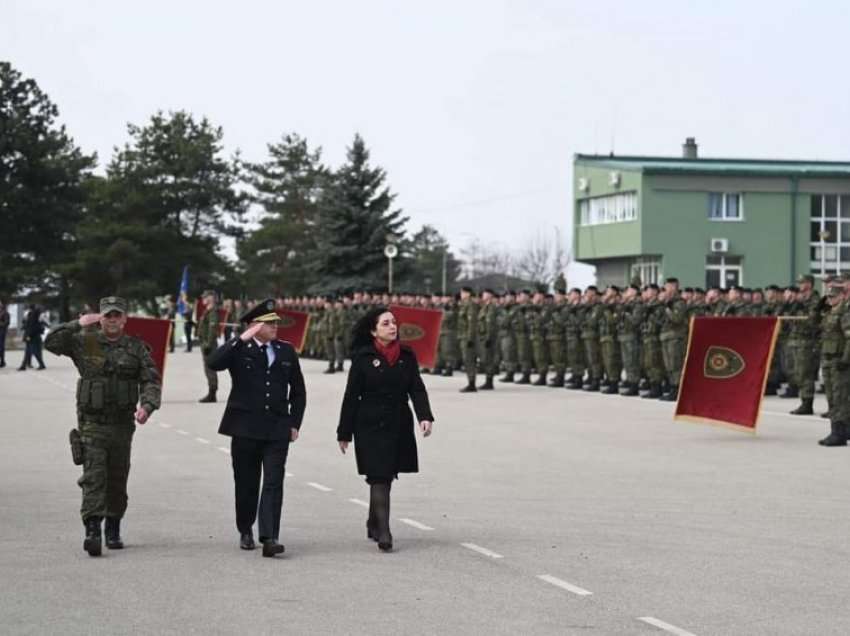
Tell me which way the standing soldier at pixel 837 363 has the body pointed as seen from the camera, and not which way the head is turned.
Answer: to the viewer's left

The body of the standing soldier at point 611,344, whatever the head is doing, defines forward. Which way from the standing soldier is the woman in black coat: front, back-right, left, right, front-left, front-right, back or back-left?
front-left

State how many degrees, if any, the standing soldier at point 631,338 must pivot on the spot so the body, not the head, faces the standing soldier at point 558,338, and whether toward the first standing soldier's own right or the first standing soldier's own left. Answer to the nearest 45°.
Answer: approximately 90° to the first standing soldier's own right

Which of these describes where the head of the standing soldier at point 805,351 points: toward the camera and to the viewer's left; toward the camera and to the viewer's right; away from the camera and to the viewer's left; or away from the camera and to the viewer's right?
toward the camera and to the viewer's left

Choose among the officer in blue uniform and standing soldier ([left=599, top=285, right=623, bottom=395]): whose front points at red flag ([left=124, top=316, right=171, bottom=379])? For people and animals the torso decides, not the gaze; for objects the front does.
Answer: the standing soldier

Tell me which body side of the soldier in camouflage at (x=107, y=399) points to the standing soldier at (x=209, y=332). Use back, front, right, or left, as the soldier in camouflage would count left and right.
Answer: back

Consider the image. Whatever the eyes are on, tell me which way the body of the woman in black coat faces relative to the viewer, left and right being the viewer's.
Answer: facing the viewer and to the right of the viewer

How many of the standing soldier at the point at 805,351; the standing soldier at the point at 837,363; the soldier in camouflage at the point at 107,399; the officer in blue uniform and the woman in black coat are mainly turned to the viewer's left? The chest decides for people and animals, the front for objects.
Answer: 2

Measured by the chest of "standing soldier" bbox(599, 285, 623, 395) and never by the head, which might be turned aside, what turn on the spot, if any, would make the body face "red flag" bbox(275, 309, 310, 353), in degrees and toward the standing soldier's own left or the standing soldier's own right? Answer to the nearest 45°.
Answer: approximately 90° to the standing soldier's own right

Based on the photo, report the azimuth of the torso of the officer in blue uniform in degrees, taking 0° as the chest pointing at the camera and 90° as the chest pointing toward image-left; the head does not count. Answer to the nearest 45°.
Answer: approximately 0°

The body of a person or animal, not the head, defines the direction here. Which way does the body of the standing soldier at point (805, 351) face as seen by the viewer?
to the viewer's left
